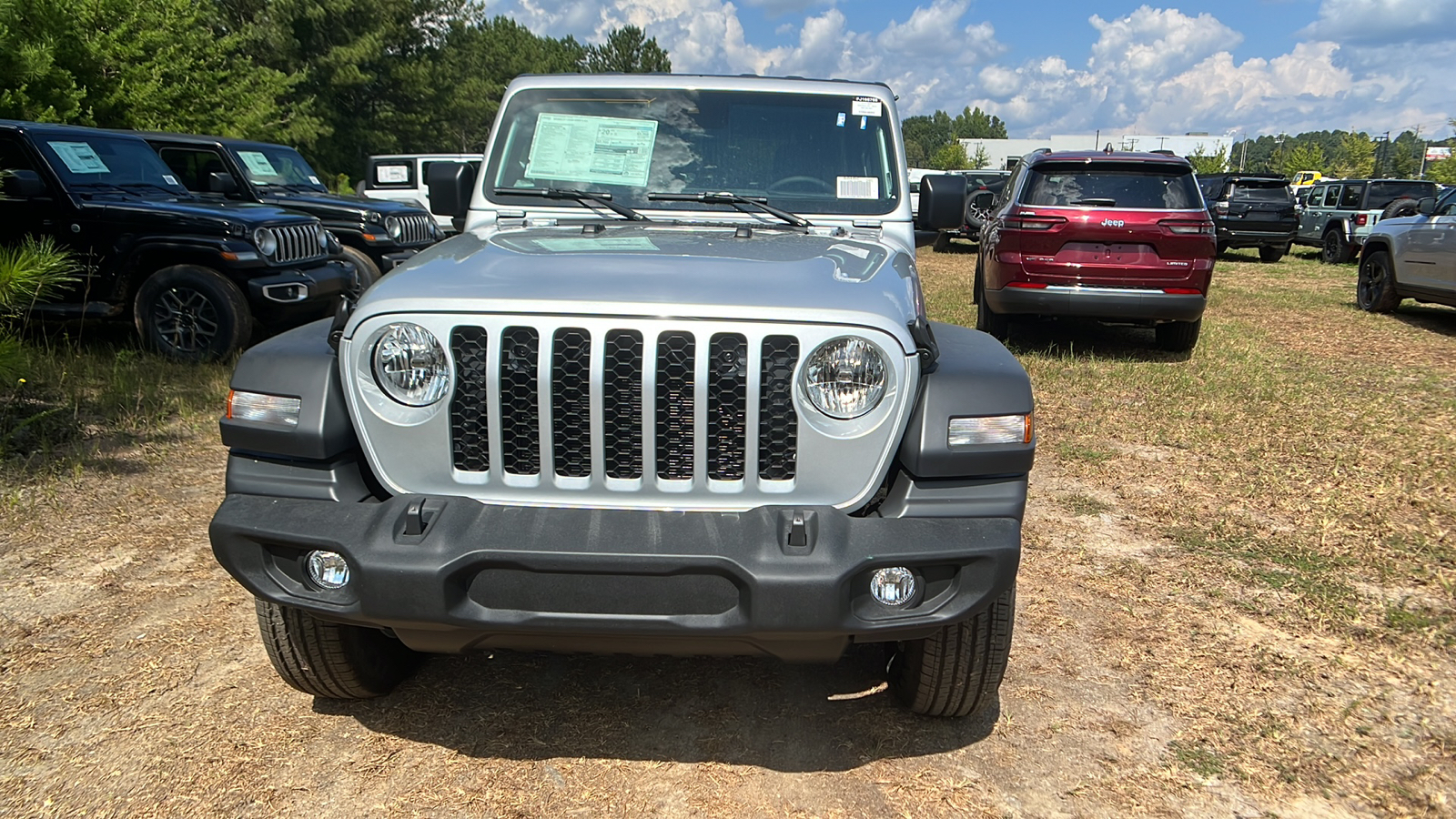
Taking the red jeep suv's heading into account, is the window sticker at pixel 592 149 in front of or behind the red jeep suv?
behind

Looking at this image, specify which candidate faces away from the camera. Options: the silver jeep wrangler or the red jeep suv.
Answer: the red jeep suv

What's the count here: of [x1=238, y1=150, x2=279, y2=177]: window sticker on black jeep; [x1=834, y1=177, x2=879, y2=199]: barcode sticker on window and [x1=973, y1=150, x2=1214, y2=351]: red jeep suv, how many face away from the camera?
1

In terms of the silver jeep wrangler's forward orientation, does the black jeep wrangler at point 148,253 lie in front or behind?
behind

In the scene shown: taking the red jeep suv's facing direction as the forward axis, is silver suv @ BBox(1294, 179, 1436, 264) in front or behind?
in front

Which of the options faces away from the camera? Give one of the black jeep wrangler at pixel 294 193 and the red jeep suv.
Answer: the red jeep suv

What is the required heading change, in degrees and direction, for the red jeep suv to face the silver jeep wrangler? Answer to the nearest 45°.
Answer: approximately 180°

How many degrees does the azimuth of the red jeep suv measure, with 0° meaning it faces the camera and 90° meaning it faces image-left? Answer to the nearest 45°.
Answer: approximately 180°

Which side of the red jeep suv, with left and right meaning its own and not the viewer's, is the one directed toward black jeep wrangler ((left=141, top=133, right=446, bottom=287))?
left

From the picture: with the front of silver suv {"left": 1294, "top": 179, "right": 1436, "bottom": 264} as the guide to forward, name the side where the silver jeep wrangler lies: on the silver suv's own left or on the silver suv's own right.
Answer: on the silver suv's own left
